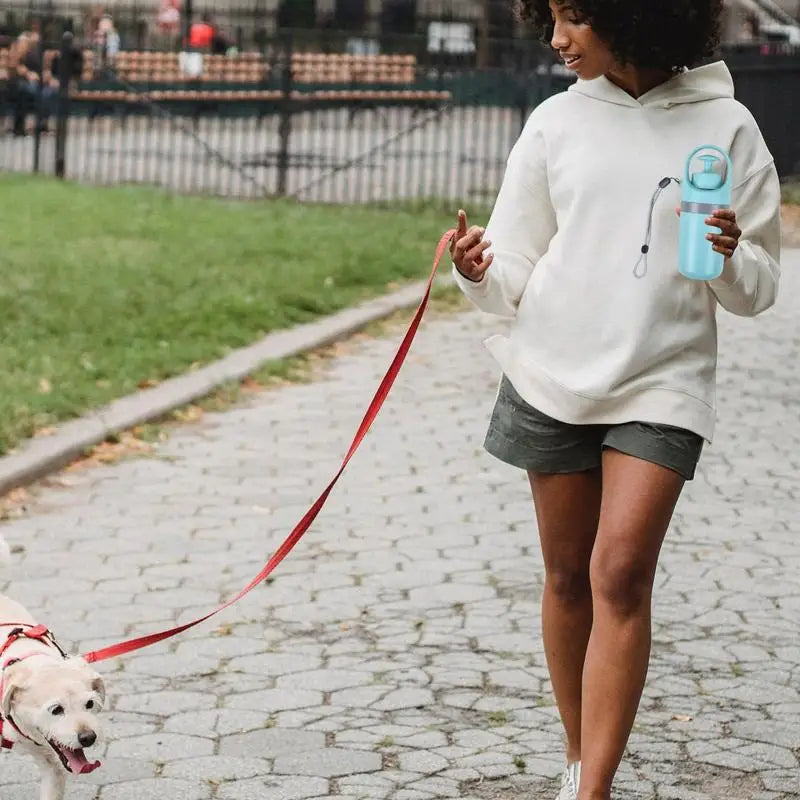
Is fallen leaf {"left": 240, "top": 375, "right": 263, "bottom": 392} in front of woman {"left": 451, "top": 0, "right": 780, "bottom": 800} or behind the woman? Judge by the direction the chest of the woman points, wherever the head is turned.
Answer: behind

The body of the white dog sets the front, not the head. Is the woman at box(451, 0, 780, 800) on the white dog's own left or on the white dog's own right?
on the white dog's own left

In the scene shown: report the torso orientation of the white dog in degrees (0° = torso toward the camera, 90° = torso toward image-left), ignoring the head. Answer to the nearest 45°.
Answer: approximately 315°

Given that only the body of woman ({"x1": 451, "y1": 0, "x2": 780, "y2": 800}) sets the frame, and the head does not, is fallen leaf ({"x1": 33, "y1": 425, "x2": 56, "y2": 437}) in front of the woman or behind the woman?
behind

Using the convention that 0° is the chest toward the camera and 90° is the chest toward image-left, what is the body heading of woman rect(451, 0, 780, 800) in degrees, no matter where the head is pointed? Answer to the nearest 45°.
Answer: approximately 0°

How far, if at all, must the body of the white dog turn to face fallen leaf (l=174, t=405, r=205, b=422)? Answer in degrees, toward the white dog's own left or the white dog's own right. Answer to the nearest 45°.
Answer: approximately 135° to the white dog's own left

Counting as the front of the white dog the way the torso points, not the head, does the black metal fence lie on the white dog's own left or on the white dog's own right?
on the white dog's own left

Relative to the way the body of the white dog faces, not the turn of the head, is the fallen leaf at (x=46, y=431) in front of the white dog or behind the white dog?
behind
